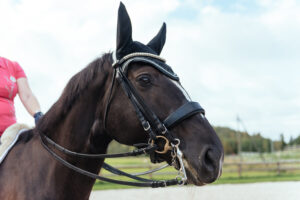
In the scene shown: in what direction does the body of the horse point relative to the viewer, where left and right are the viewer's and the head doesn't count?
facing the viewer and to the right of the viewer
